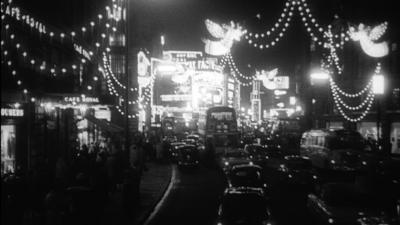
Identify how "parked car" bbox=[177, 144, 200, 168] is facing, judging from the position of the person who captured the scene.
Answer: facing away from the viewer

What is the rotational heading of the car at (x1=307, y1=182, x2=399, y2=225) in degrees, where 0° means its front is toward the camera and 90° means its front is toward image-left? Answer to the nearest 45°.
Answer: approximately 315°

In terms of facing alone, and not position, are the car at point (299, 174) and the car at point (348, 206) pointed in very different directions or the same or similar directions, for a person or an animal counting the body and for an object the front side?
same or similar directions

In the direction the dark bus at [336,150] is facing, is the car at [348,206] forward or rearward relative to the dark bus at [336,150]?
forward

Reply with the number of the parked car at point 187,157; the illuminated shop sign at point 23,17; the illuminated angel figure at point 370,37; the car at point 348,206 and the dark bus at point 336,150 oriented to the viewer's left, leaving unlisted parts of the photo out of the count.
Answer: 1

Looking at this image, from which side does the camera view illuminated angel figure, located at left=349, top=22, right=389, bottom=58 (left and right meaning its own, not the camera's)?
left

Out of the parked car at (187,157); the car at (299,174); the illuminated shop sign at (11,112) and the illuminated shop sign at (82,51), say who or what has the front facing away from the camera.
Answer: the parked car

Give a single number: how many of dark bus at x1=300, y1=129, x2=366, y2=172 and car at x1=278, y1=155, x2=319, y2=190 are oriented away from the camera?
0

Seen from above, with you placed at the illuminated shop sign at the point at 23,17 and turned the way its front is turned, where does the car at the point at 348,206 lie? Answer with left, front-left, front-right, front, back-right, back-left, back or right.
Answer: front

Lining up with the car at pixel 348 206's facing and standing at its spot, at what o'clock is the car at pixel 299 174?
the car at pixel 299 174 is roughly at 7 o'clock from the car at pixel 348 206.

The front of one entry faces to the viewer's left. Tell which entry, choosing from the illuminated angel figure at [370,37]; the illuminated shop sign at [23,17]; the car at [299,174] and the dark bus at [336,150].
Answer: the illuminated angel figure

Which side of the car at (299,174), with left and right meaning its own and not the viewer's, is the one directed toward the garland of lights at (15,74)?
right

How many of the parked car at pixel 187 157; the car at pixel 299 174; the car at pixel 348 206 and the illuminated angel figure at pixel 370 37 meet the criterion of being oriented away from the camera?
1

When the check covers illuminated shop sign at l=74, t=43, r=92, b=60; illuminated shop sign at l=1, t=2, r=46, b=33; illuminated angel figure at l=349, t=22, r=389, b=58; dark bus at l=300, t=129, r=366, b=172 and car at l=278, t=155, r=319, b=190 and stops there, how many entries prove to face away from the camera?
0
